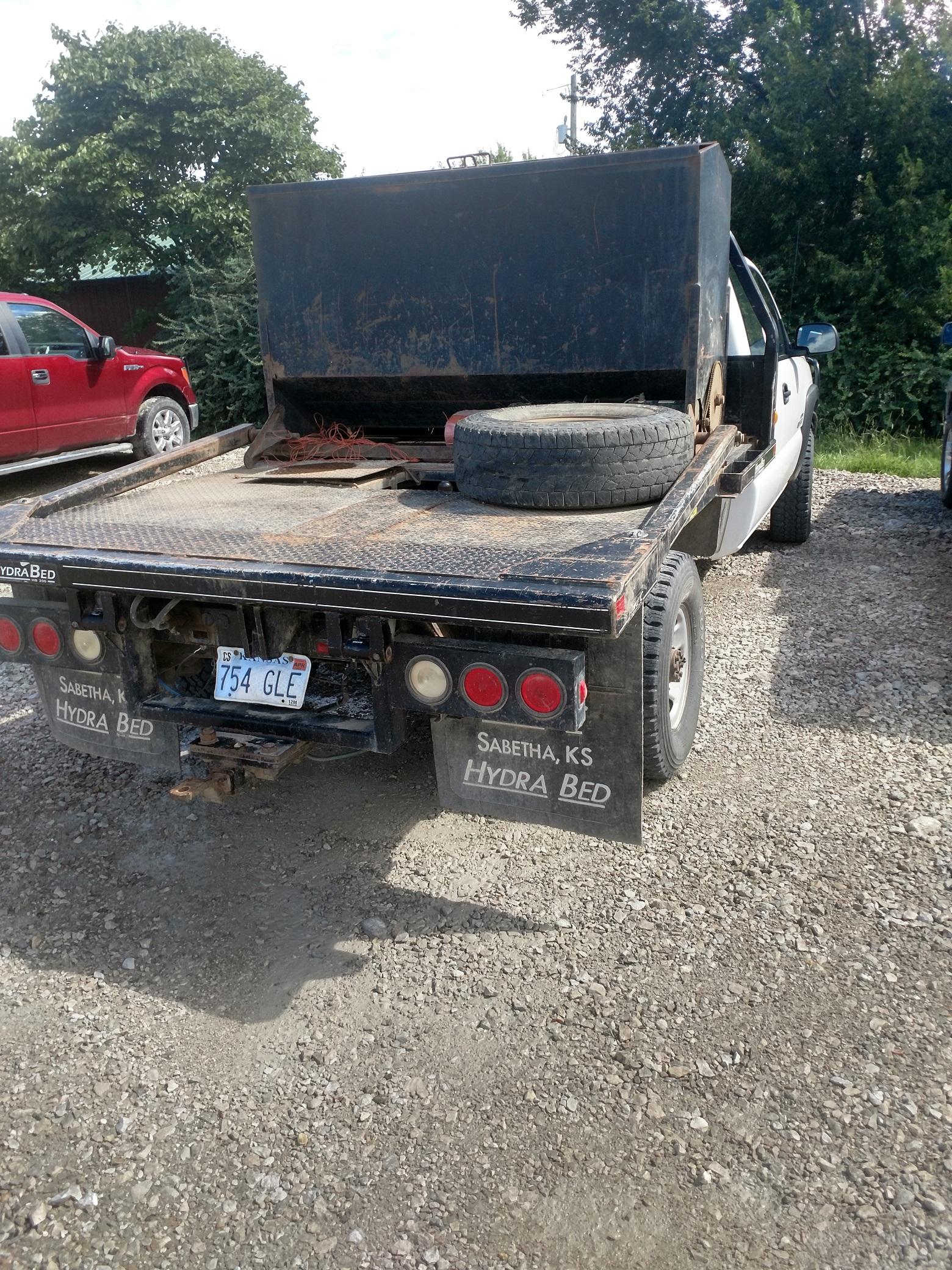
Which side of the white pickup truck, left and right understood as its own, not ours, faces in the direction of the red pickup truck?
left

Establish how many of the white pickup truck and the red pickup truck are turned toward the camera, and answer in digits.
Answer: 0

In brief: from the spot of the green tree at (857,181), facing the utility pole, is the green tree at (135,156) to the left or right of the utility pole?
left

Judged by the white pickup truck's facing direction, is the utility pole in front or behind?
in front

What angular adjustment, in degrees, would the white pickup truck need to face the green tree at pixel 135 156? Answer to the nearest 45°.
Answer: approximately 45° to its left

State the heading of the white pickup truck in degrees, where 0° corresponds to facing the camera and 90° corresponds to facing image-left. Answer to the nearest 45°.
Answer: approximately 225°

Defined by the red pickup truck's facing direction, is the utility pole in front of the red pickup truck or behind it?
in front

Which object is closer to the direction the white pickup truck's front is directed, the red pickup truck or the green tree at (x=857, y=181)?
the green tree

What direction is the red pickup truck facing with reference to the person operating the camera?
facing away from the viewer and to the right of the viewer

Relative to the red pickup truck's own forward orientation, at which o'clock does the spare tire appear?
The spare tire is roughly at 4 o'clock from the red pickup truck.

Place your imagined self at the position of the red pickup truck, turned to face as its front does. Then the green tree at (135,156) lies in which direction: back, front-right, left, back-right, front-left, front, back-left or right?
front-left
